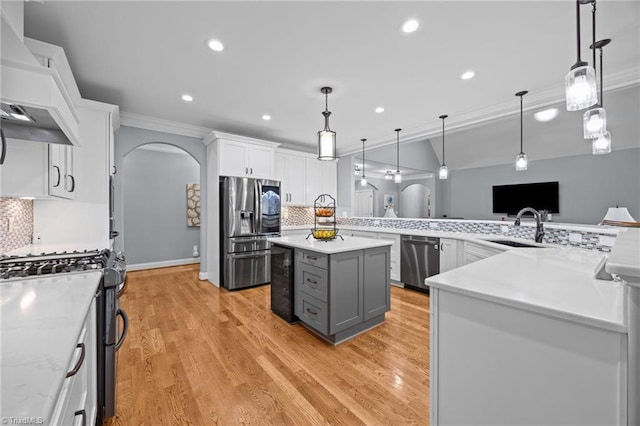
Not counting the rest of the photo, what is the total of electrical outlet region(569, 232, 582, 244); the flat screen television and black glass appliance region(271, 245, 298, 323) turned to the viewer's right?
0

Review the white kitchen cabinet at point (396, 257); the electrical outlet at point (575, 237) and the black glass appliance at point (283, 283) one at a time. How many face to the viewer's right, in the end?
0

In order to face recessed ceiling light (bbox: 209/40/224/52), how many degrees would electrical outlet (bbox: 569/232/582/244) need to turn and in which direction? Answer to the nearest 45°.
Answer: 0° — it already faces it

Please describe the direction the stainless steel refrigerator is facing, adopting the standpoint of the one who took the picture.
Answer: facing the viewer and to the right of the viewer

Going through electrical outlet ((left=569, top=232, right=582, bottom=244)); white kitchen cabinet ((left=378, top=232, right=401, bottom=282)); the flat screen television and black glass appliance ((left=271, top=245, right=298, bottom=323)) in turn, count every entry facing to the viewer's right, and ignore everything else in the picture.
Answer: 0

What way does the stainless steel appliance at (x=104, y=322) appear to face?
to the viewer's right

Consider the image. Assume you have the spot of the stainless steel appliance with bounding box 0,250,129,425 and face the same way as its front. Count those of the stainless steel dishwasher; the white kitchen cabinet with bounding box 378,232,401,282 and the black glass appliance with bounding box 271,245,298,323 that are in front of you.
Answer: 3

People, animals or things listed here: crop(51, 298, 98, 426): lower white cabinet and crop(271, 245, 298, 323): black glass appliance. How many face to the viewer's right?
1

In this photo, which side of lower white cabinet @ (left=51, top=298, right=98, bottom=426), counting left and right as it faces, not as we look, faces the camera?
right

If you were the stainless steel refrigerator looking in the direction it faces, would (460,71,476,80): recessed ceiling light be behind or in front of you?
in front

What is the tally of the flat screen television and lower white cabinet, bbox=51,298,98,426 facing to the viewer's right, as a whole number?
1

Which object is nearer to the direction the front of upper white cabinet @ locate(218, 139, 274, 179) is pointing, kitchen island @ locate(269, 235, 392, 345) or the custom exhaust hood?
the kitchen island

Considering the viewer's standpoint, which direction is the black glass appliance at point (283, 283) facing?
facing the viewer and to the left of the viewer

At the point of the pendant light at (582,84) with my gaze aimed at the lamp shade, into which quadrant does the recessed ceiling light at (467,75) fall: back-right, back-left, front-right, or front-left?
front-left

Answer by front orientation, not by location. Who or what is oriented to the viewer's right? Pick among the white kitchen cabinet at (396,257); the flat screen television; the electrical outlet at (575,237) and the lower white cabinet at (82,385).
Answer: the lower white cabinet

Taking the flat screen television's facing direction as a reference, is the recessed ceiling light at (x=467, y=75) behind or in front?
in front
